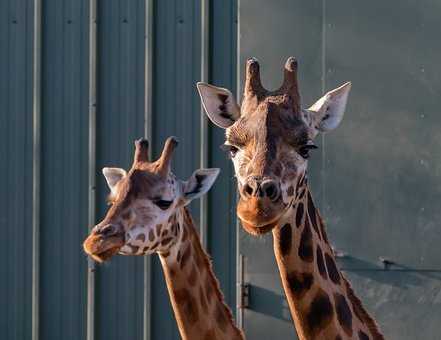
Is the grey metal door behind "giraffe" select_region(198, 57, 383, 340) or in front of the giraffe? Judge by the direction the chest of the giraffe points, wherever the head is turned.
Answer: behind

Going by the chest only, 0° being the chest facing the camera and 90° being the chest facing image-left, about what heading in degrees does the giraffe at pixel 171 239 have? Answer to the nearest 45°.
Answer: approximately 45°

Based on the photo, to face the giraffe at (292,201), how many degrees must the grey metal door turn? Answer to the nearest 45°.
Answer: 0° — it already faces it

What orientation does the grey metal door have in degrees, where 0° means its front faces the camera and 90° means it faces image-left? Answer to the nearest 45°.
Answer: approximately 0°

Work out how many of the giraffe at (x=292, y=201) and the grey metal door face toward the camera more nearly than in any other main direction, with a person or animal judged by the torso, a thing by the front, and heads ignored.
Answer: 2

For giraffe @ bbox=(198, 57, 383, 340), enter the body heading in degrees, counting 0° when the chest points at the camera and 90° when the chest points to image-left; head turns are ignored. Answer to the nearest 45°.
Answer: approximately 0°
